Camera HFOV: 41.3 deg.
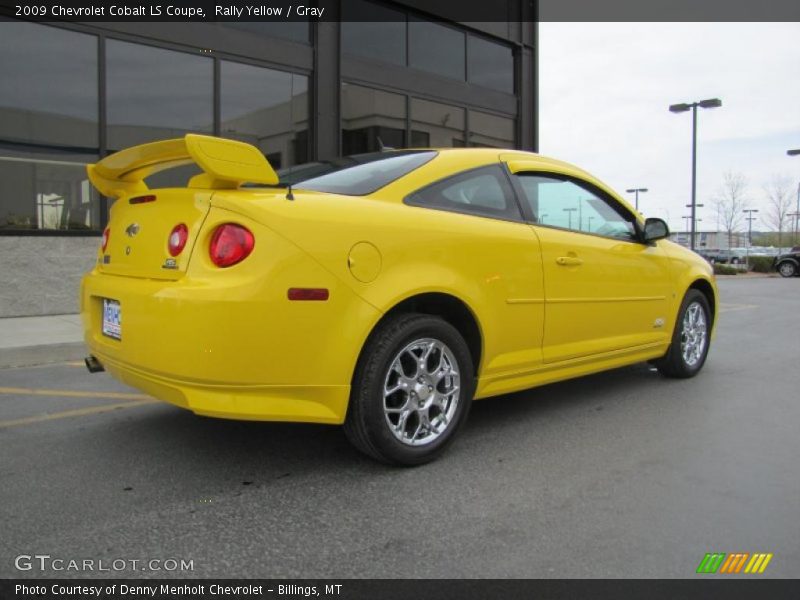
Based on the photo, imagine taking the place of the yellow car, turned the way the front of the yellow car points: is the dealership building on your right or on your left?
on your left

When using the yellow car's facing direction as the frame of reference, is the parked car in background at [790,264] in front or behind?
in front

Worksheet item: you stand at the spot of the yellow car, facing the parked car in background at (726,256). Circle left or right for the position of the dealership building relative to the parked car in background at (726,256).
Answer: left

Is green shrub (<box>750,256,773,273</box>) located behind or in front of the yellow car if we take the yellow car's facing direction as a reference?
in front

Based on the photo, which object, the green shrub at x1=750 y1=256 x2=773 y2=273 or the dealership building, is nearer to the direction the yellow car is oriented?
the green shrub

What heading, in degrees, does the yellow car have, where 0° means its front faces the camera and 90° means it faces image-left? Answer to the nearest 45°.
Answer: approximately 225°

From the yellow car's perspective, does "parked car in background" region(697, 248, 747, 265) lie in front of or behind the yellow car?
in front
